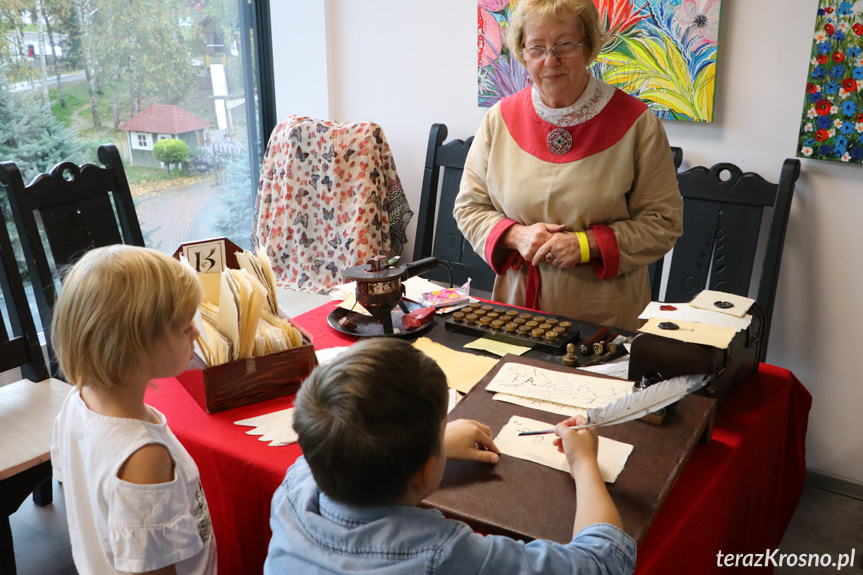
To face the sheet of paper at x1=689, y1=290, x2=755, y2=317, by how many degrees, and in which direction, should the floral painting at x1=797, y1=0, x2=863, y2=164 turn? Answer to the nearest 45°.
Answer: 0° — it already faces it

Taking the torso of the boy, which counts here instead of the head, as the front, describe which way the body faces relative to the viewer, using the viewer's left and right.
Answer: facing away from the viewer and to the right of the viewer

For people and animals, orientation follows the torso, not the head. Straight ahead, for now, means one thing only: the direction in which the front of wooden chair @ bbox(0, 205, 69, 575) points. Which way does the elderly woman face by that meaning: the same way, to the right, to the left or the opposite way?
to the right

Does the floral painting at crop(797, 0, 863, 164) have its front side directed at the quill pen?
yes

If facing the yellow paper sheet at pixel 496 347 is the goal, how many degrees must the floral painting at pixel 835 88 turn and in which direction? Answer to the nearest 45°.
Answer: approximately 45° to its right

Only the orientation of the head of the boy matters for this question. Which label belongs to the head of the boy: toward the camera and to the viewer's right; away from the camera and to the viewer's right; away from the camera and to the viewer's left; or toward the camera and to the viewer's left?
away from the camera and to the viewer's right

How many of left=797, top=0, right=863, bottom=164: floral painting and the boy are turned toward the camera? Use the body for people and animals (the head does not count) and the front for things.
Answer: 1

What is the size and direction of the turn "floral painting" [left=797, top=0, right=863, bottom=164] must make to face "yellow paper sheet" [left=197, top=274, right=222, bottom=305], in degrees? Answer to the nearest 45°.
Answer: approximately 45° to its right

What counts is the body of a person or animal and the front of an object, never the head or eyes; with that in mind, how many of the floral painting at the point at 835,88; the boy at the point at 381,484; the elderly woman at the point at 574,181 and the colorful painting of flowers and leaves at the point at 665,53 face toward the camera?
3

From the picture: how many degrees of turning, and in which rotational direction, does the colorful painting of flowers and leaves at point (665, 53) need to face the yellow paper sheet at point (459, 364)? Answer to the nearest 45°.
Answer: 0° — it already faces it
